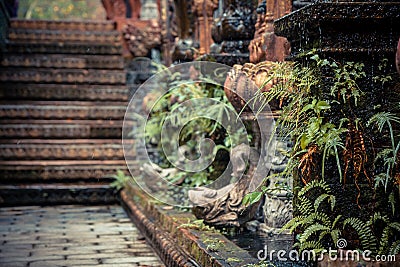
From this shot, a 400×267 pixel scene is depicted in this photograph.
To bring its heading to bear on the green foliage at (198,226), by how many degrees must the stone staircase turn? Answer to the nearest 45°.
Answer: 0° — it already faces it

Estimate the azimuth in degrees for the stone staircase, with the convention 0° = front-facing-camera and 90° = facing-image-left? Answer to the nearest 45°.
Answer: approximately 0°

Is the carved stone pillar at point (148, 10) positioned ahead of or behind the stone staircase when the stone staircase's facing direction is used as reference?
behind
